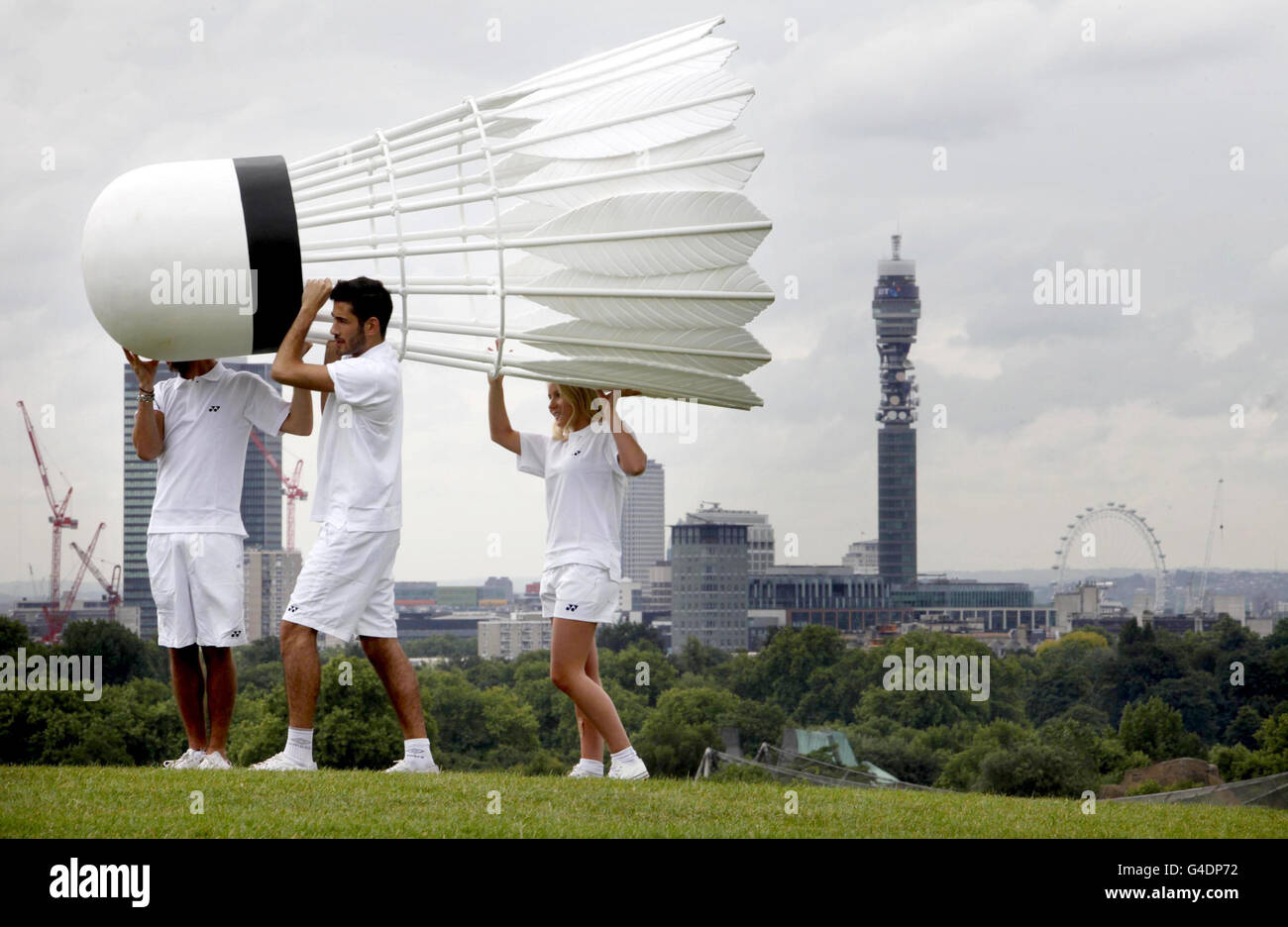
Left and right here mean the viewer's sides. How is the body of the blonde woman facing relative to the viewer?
facing the viewer and to the left of the viewer

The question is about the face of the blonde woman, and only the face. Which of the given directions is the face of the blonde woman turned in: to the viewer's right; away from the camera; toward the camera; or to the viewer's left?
to the viewer's left
